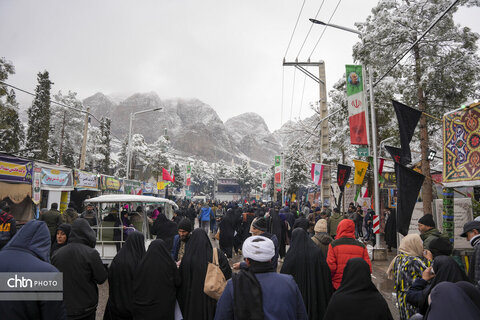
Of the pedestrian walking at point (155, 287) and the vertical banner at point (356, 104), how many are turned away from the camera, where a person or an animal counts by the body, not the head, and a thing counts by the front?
1

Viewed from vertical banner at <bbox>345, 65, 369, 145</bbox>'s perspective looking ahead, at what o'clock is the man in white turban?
The man in white turban is roughly at 12 o'clock from the vertical banner.

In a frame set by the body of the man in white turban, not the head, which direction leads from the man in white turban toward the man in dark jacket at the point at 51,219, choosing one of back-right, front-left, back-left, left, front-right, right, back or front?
front-left

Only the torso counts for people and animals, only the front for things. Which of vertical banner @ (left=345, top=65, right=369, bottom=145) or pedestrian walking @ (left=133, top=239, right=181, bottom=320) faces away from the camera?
the pedestrian walking

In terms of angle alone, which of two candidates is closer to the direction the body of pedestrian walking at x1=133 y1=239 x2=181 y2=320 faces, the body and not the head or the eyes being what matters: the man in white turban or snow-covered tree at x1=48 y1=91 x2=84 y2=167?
the snow-covered tree

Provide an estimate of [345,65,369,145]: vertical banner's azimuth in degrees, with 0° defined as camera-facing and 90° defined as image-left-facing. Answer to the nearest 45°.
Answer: approximately 0°

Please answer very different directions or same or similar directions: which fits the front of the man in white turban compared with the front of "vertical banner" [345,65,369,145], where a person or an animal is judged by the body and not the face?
very different directions

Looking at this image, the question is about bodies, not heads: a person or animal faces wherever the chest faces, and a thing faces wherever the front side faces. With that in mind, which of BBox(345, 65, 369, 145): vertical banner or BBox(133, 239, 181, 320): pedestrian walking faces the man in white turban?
the vertical banner

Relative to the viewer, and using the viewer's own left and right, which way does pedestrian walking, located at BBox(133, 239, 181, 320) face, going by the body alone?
facing away from the viewer

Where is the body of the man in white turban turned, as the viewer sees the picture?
away from the camera

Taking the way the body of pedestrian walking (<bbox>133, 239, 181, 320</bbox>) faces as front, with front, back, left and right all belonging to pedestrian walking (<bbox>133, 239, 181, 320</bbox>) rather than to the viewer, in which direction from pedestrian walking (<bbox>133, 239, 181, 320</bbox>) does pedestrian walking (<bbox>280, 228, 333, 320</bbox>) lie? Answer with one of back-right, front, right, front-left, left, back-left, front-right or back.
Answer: right

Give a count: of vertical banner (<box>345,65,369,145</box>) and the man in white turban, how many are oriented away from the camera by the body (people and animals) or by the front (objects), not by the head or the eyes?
1
